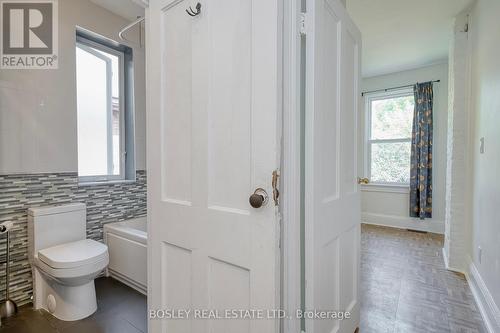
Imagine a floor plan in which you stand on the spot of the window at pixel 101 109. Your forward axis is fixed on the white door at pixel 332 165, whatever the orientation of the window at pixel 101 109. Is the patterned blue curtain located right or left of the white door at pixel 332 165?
left

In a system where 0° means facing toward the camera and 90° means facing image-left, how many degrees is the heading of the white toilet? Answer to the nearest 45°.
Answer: approximately 315°

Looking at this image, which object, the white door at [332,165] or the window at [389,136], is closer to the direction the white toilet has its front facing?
the white door
